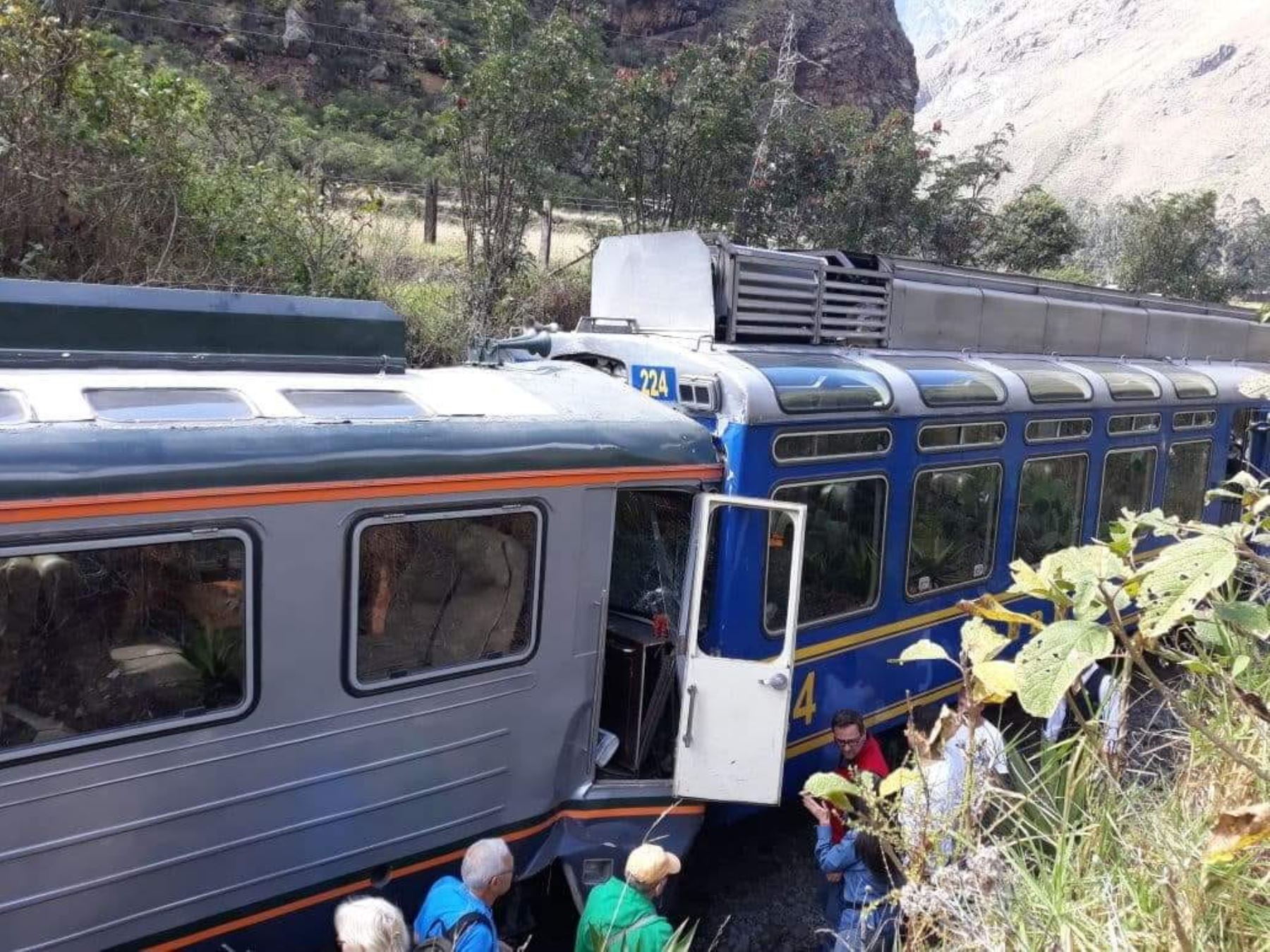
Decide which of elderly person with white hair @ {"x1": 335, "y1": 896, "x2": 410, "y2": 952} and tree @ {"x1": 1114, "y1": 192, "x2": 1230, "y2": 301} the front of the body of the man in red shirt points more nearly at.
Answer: the elderly person with white hair

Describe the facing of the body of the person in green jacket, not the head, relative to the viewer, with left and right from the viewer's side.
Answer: facing away from the viewer and to the right of the viewer

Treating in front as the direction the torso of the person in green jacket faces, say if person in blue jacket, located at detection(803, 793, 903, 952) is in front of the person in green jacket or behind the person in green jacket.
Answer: in front

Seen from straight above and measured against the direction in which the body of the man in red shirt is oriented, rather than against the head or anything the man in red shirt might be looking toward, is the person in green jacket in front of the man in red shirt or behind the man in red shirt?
in front

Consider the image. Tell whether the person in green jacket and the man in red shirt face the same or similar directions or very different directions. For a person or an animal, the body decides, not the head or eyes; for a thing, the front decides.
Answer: very different directions

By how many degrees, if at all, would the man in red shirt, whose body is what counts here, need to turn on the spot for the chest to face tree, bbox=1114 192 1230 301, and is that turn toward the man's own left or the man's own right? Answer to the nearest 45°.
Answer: approximately 135° to the man's own right

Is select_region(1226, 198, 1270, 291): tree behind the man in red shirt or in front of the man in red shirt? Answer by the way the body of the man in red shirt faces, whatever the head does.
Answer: behind

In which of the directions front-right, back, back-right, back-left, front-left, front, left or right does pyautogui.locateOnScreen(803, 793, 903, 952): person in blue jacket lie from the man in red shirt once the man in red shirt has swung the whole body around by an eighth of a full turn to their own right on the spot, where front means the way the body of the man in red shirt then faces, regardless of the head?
left

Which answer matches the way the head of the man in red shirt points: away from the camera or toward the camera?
toward the camera

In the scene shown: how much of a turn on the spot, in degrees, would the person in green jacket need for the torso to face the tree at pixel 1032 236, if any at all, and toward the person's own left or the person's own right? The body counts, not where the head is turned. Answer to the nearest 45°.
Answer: approximately 45° to the person's own left

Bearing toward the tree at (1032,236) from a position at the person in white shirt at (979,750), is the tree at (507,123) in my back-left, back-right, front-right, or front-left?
front-left

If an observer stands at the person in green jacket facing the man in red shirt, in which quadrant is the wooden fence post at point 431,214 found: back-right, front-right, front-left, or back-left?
front-left

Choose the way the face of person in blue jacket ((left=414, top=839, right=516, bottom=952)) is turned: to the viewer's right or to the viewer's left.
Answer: to the viewer's right

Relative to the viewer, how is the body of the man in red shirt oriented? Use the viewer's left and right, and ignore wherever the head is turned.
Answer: facing the viewer and to the left of the viewer
